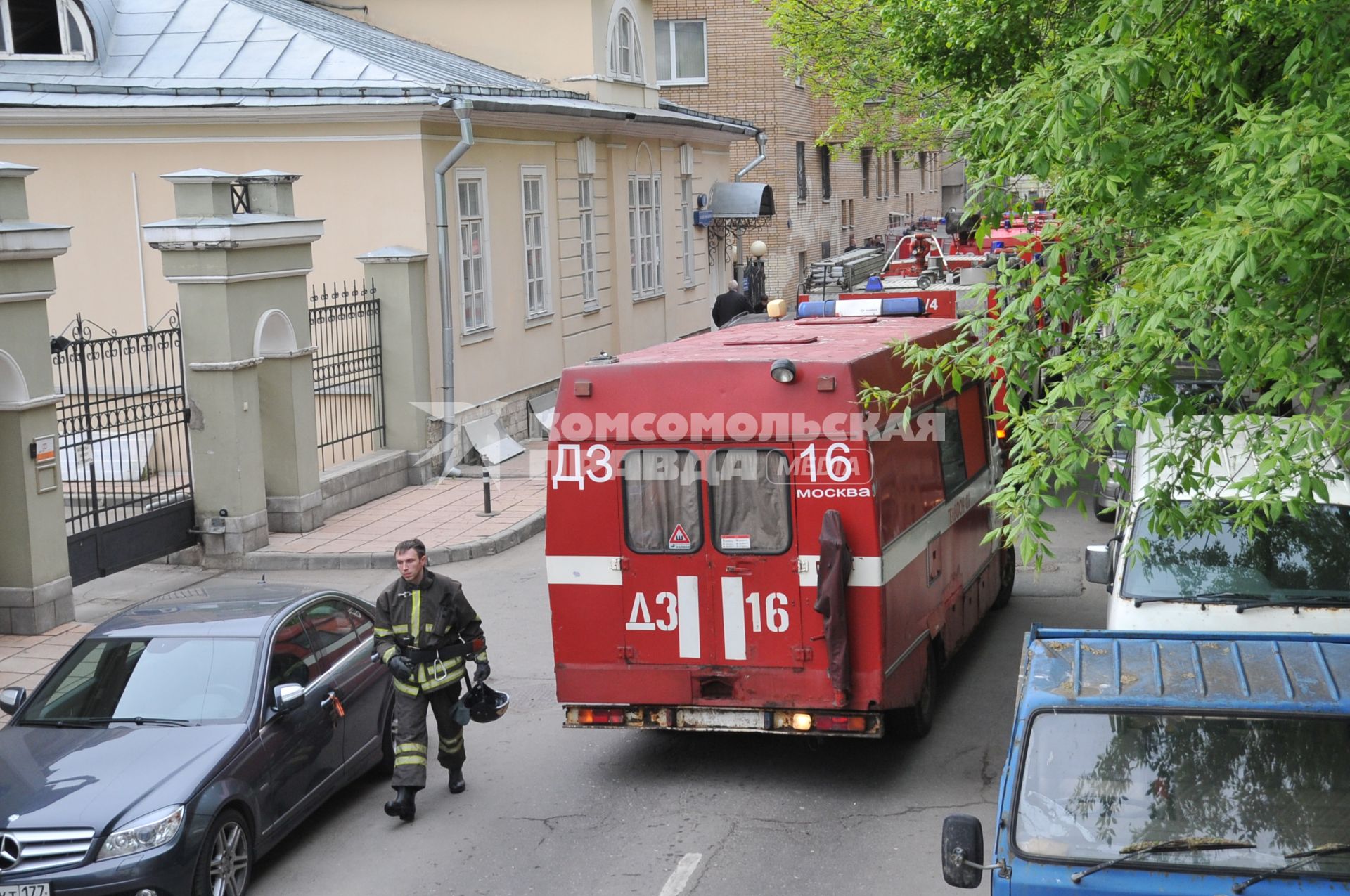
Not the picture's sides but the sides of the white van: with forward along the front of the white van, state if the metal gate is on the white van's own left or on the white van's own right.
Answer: on the white van's own right

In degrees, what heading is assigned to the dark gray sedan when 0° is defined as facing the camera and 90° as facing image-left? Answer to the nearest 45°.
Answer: approximately 45°

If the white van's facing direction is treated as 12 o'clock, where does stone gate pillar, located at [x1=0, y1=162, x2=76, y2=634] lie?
The stone gate pillar is roughly at 3 o'clock from the white van.

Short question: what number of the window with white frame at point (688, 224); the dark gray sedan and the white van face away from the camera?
0

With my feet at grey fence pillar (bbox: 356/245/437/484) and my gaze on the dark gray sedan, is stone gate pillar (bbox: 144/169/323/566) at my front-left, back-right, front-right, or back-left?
front-right

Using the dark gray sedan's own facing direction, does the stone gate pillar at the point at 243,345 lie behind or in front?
behind

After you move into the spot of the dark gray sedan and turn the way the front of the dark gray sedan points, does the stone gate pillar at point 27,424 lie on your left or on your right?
on your right

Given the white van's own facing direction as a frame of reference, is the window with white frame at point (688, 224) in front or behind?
behind

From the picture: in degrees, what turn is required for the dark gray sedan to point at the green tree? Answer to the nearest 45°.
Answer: approximately 90° to its left

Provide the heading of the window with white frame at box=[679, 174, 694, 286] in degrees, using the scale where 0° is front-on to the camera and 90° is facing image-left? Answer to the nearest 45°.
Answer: approximately 315°

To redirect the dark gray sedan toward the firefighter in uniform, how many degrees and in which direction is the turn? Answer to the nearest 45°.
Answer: approximately 135° to its left

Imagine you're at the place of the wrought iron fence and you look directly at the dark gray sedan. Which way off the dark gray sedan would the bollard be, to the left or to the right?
left

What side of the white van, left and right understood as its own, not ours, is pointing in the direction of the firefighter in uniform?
right

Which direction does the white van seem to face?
toward the camera

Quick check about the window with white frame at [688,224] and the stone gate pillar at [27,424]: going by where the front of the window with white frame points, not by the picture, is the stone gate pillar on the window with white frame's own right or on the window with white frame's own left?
on the window with white frame's own right

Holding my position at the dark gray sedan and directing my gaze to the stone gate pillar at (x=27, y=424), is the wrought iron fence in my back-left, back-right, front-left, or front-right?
front-right
